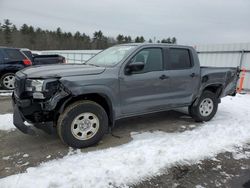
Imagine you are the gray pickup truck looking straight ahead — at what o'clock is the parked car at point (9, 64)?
The parked car is roughly at 3 o'clock from the gray pickup truck.

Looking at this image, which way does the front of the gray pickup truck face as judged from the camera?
facing the viewer and to the left of the viewer
